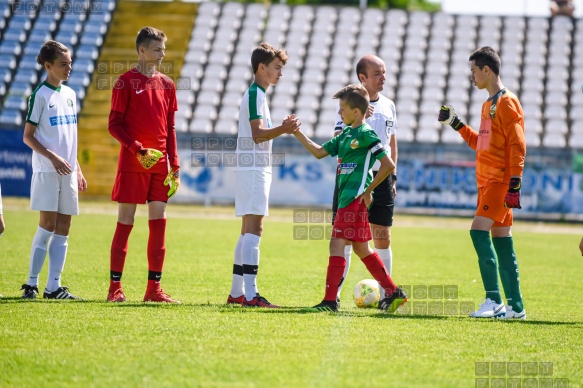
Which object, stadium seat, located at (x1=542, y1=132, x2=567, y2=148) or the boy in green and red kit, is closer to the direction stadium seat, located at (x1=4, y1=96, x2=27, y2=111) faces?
the boy in green and red kit

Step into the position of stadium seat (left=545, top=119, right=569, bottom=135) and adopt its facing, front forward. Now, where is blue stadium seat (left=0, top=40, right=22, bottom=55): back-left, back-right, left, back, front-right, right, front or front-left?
right

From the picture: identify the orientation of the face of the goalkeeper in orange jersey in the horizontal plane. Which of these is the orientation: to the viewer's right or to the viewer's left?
to the viewer's left

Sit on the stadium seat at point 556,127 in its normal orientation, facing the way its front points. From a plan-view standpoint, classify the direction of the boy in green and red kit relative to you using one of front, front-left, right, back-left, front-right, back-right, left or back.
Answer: front

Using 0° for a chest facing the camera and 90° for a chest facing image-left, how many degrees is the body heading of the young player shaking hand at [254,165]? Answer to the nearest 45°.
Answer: approximately 270°

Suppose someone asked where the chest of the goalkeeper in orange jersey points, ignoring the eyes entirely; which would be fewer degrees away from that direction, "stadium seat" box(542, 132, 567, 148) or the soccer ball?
the soccer ball

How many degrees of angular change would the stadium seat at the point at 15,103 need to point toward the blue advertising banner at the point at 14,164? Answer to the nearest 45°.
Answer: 0° — it already faces it

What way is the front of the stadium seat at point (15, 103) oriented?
toward the camera

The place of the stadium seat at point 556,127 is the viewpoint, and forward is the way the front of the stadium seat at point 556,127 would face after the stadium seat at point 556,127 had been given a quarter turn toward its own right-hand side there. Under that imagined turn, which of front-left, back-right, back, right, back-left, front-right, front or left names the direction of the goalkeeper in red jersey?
left

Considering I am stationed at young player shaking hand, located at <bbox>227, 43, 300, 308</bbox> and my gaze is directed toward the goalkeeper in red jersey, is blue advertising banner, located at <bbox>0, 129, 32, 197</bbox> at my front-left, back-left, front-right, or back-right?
front-right

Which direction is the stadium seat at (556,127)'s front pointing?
toward the camera

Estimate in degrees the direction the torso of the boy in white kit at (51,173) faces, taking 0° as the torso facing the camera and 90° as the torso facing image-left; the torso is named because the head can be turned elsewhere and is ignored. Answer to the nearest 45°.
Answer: approximately 315°

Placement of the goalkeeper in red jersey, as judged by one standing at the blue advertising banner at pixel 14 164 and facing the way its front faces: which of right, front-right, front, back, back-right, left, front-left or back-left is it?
front

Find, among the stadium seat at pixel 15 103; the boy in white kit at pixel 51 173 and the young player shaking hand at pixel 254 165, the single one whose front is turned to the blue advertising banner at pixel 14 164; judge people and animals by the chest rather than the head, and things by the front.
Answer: the stadium seat

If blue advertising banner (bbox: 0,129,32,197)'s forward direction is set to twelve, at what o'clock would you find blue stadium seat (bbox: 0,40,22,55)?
The blue stadium seat is roughly at 6 o'clock from the blue advertising banner.

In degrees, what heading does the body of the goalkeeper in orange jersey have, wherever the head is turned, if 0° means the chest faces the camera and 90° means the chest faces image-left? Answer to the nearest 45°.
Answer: approximately 90°

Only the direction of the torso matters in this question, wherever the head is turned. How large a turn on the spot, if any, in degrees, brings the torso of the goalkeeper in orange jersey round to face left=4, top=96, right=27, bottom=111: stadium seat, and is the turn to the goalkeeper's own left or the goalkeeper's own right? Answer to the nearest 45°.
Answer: approximately 45° to the goalkeeper's own right

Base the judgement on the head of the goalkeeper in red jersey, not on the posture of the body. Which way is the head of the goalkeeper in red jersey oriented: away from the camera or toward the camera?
toward the camera
